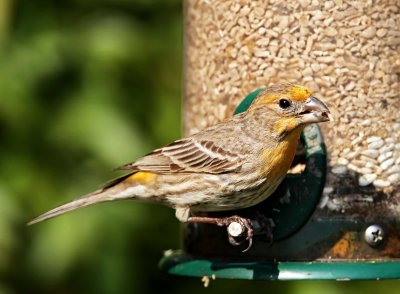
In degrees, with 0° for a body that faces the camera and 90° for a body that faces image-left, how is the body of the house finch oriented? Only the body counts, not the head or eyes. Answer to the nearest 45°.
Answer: approximately 270°
